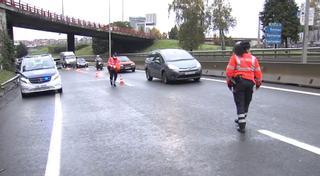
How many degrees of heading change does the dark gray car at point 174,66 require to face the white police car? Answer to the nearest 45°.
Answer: approximately 135° to its right

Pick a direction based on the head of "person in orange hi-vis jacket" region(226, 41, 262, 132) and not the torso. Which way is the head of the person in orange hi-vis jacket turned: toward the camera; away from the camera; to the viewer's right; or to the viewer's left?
away from the camera

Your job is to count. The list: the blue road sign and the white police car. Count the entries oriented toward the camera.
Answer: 2

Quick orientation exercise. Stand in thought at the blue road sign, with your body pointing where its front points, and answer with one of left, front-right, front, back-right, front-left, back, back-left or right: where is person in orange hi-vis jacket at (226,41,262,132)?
front

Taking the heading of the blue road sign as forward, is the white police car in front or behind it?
in front

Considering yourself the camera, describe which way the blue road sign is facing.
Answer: facing the viewer

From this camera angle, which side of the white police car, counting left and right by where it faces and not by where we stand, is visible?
front

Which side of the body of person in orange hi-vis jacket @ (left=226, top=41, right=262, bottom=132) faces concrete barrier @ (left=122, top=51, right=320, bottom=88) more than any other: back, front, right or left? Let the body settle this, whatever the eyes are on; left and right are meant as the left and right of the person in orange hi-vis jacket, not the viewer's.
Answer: front

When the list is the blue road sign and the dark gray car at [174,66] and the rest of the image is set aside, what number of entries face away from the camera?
0

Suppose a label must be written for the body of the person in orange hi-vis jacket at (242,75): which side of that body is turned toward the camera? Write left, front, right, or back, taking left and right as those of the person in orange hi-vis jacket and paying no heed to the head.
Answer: back
